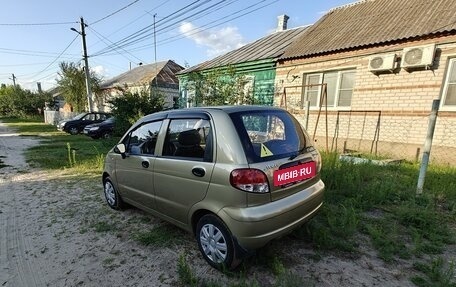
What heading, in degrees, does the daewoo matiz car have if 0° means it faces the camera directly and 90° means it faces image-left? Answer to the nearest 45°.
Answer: approximately 135°

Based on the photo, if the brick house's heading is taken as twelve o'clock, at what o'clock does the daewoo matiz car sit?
The daewoo matiz car is roughly at 11 o'clock from the brick house.

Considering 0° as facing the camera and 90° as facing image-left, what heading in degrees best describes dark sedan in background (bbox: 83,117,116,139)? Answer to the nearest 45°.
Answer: approximately 45°

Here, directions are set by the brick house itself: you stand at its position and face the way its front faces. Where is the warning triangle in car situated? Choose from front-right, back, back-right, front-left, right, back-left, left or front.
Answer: front-left

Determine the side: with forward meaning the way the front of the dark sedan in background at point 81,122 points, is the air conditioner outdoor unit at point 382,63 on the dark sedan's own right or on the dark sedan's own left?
on the dark sedan's own left

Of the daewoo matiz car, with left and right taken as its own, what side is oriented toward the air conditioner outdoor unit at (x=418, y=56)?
right
